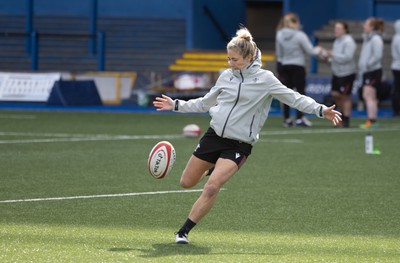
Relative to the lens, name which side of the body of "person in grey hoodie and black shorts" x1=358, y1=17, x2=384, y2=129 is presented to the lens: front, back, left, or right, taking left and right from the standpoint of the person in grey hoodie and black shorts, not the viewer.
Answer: left

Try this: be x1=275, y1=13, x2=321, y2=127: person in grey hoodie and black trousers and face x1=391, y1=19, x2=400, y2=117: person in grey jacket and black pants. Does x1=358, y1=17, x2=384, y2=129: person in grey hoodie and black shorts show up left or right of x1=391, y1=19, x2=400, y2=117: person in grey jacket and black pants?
right

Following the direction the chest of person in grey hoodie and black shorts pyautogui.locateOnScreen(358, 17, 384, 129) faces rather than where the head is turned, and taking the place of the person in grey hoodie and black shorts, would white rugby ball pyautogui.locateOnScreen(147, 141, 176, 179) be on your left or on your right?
on your left

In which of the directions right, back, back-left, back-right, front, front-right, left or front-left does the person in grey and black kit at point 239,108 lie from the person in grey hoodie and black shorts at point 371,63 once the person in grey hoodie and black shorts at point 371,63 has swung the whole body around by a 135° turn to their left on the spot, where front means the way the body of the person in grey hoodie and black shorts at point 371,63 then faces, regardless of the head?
front-right

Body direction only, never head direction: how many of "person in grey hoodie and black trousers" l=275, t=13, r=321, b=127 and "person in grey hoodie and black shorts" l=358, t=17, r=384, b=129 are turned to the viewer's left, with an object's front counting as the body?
1

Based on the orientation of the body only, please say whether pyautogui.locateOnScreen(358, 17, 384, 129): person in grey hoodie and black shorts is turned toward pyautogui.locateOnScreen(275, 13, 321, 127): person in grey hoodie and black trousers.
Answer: yes
